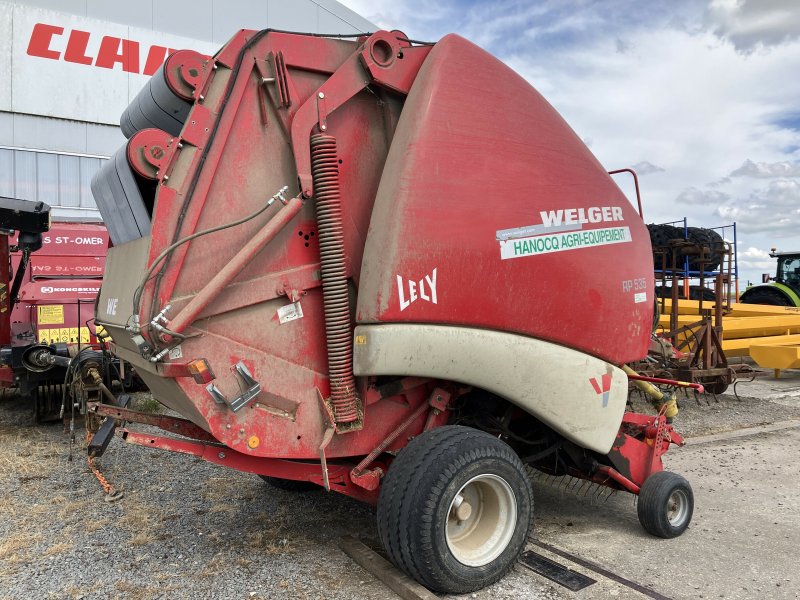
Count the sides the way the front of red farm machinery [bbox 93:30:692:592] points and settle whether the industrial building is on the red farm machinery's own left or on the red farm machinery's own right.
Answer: on the red farm machinery's own left

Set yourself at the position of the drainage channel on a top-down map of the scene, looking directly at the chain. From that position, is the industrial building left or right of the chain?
right

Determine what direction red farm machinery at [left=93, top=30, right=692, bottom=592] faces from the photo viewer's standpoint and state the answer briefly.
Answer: facing away from the viewer and to the right of the viewer

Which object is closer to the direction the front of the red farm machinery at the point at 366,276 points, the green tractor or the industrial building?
the green tractor

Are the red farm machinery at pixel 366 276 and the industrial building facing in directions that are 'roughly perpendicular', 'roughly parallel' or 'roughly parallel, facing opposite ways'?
roughly perpendicular

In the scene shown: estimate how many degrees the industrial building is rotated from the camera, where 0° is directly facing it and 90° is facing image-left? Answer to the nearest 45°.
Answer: approximately 315°

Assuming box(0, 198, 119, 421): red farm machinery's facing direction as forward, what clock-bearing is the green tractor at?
The green tractor is roughly at 9 o'clock from the red farm machinery.

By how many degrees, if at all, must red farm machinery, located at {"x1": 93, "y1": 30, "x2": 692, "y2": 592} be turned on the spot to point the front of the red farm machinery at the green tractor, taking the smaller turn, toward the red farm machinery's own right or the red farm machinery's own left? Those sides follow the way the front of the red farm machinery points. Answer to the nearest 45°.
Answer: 0° — it already faces it
